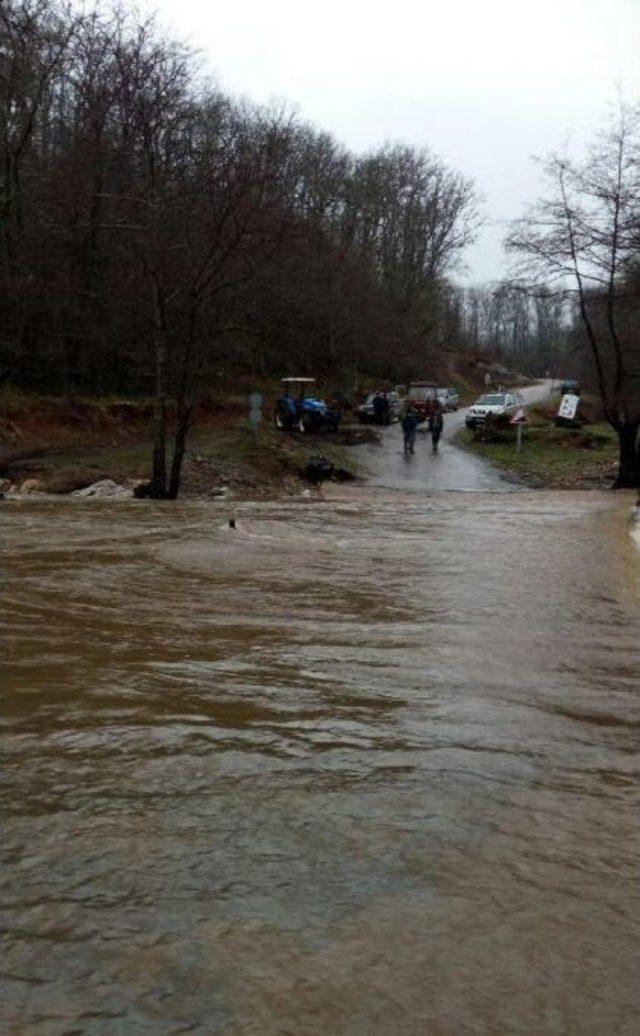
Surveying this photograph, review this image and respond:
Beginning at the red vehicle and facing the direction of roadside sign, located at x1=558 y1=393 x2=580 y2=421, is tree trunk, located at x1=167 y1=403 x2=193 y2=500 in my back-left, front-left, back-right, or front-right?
back-right

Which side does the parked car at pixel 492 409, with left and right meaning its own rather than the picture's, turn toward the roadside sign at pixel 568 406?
left

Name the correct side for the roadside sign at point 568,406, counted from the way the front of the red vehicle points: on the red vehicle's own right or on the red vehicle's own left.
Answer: on the red vehicle's own left

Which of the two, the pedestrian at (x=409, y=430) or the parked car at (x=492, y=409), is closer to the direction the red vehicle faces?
the pedestrian

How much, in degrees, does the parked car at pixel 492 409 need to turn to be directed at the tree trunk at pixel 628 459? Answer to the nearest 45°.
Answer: approximately 45° to its left

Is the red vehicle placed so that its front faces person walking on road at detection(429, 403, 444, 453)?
yes

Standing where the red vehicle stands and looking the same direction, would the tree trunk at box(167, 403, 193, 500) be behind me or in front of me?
in front

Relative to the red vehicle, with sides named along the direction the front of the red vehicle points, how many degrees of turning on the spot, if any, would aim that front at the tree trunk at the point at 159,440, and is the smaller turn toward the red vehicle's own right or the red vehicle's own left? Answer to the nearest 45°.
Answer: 0° — it already faces it

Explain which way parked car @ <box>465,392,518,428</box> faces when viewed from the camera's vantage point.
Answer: facing the viewer and to the left of the viewer

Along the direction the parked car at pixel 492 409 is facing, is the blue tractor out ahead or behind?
ahead

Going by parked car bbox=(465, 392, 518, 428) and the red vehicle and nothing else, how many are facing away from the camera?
0
